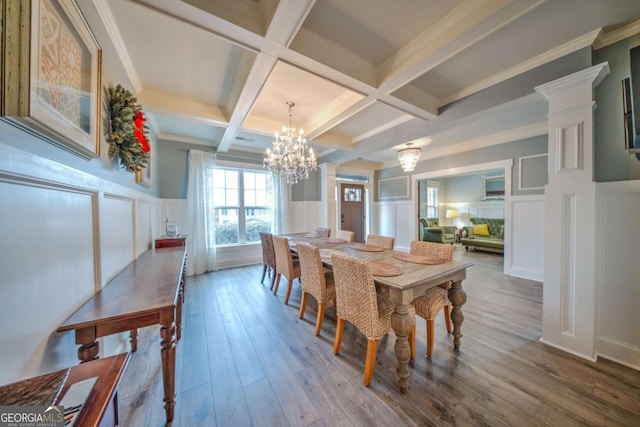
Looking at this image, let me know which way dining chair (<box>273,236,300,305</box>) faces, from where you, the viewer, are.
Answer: facing away from the viewer and to the right of the viewer

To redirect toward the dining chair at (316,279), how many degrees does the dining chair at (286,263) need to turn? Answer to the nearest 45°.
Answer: approximately 90° to its right

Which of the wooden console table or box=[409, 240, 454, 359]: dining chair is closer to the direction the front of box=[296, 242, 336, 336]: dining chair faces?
the dining chair

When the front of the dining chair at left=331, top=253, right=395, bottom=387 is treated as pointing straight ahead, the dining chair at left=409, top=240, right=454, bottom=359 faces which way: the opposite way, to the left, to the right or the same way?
the opposite way

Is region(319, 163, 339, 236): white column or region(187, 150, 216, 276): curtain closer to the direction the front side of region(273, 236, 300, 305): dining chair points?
the white column

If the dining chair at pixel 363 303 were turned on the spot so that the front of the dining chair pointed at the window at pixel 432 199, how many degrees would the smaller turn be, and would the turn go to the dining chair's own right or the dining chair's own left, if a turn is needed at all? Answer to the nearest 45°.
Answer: approximately 45° to the dining chair's own left

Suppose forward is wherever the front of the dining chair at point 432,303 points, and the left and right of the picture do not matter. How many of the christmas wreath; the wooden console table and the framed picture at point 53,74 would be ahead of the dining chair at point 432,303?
3

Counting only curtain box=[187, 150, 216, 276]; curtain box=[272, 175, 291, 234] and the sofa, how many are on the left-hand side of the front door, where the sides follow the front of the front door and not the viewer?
1

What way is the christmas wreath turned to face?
to the viewer's right

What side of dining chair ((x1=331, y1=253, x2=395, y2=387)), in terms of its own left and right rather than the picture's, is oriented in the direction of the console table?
back

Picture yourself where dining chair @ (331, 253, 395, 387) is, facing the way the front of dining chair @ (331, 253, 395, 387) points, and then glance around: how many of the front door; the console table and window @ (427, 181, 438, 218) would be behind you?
1
